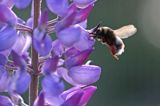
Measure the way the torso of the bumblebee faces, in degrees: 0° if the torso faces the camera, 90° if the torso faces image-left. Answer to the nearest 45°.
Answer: approximately 90°
